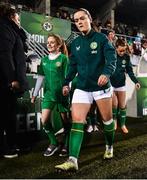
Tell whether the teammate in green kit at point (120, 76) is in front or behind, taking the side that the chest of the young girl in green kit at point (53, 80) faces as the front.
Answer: behind

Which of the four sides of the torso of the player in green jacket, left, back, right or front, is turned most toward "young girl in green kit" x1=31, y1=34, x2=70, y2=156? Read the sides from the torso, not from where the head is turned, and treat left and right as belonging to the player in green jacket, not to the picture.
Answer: right

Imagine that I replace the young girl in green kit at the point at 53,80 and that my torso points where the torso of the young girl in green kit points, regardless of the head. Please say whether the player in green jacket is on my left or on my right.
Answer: on my left

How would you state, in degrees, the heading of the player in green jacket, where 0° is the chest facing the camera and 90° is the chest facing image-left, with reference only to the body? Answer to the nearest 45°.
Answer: approximately 45°

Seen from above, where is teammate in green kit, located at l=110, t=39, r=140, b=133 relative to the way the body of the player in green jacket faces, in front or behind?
behind
